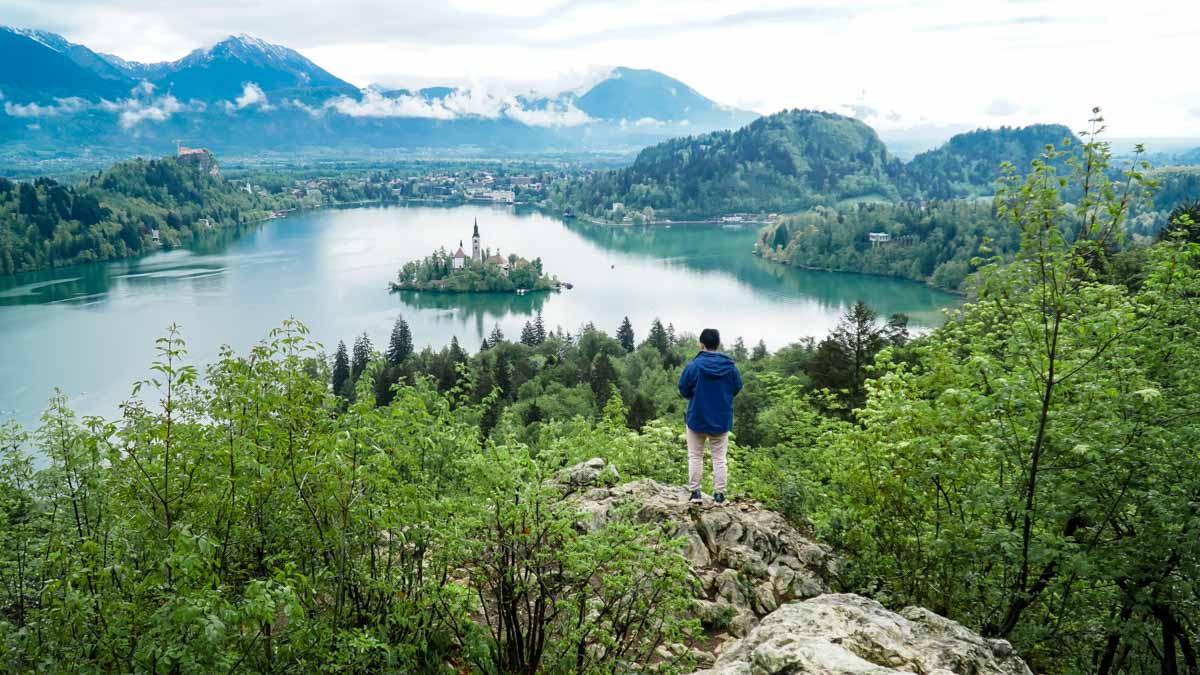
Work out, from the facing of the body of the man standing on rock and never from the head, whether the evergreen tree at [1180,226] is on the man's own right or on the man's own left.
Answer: on the man's own right

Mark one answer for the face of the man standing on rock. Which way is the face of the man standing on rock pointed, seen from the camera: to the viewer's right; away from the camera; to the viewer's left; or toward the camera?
away from the camera

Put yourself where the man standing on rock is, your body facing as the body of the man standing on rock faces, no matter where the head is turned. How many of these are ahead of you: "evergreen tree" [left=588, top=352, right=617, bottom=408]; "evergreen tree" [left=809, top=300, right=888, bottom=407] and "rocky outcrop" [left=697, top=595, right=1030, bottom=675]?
2

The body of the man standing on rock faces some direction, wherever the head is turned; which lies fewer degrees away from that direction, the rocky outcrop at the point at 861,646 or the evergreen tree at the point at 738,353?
the evergreen tree

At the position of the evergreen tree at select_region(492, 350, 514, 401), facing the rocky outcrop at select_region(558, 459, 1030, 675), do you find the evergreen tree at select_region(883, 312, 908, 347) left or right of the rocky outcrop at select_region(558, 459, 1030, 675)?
left

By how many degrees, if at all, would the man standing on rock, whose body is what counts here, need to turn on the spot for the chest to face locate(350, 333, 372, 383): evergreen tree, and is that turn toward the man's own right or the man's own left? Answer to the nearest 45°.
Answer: approximately 45° to the man's own left

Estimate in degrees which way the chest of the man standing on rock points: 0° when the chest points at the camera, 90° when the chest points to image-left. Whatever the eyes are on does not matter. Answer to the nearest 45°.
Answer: approximately 180°

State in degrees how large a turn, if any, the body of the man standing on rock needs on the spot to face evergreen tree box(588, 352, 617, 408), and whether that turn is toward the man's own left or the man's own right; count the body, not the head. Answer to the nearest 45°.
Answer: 0° — they already face it

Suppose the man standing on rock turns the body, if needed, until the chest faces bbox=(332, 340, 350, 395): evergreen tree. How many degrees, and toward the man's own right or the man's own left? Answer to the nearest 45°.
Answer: approximately 45° to the man's own left

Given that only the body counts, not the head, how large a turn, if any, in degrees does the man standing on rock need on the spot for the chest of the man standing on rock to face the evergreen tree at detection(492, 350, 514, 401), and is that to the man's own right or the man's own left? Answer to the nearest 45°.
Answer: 0° — they already face it
